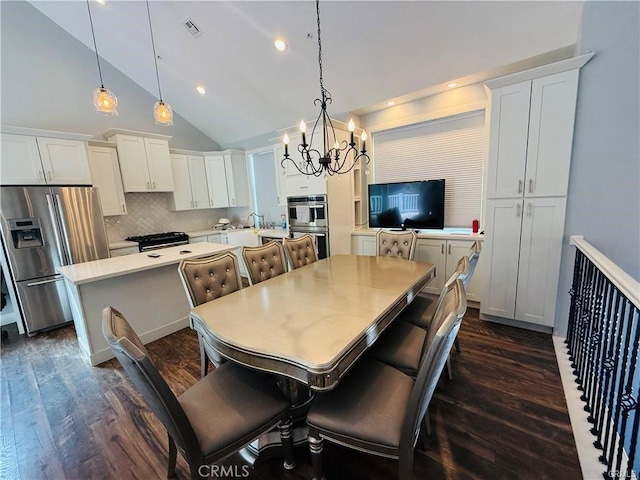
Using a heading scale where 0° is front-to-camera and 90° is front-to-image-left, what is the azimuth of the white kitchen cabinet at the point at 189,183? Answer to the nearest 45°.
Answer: approximately 315°

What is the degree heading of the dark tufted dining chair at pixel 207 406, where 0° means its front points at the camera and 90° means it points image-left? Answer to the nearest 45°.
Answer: approximately 225°

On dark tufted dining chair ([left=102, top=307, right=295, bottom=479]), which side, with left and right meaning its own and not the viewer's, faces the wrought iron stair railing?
front

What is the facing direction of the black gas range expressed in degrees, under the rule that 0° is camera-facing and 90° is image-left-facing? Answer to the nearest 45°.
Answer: approximately 315°

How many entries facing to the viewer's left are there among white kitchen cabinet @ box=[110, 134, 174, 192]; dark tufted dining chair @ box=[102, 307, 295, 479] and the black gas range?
0

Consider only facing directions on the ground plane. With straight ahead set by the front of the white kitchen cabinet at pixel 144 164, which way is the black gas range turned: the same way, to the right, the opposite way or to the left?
the same way

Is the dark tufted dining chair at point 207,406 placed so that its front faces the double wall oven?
no

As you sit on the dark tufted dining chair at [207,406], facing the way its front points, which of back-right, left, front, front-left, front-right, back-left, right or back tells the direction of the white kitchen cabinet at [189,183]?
front-left

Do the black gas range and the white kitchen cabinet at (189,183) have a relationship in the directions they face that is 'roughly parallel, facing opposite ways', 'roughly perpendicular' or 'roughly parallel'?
roughly parallel

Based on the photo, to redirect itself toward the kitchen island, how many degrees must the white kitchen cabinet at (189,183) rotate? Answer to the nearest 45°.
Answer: approximately 45° to its right

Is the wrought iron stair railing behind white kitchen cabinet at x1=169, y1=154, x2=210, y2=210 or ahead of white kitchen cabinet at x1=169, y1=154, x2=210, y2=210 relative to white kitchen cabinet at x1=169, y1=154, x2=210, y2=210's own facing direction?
ahead

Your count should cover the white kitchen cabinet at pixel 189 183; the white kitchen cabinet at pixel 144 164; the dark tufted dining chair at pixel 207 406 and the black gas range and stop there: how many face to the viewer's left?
0

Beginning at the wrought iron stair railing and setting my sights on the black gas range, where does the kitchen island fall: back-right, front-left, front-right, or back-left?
front-left

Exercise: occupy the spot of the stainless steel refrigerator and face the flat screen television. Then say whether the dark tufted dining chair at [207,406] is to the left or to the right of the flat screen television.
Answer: right

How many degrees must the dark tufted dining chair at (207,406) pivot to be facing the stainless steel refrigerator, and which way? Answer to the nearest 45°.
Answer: approximately 90° to its left
